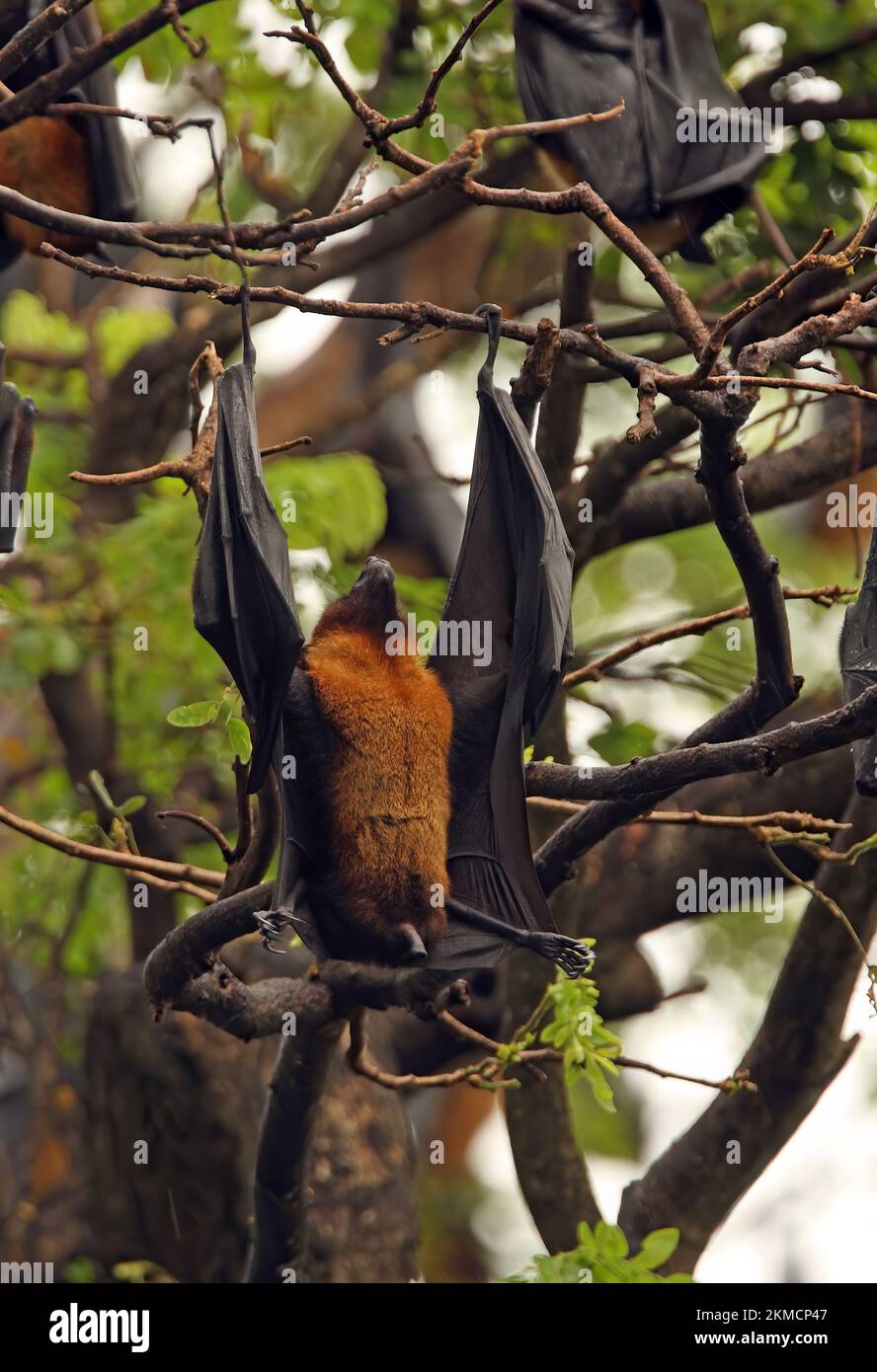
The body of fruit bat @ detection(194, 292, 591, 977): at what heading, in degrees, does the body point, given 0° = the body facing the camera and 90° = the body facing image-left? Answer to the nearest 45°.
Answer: approximately 0°
